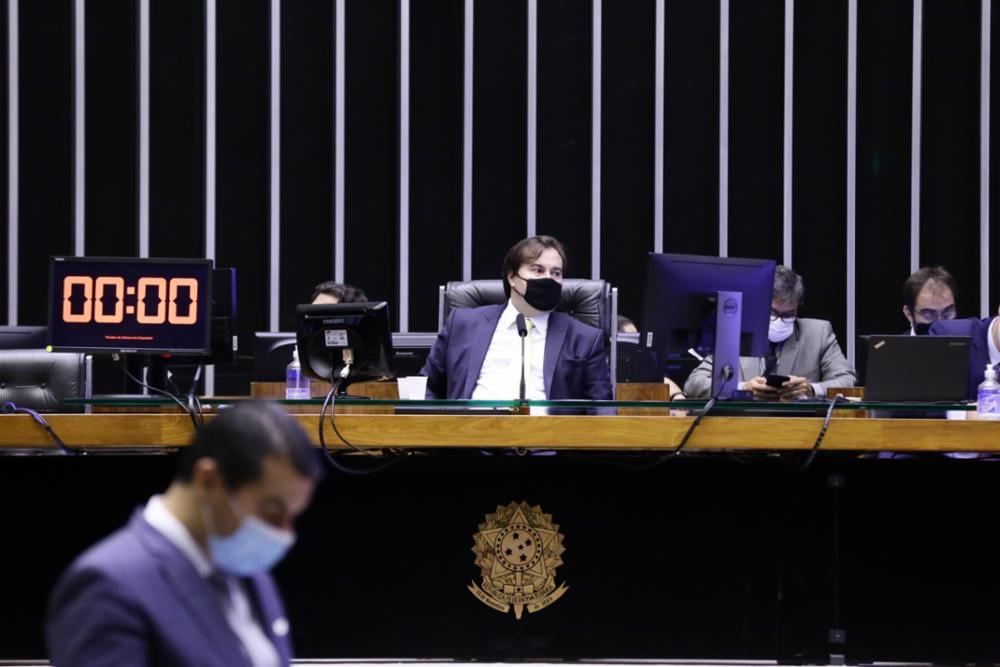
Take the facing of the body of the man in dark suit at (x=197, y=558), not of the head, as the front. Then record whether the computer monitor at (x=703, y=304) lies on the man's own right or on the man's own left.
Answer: on the man's own left

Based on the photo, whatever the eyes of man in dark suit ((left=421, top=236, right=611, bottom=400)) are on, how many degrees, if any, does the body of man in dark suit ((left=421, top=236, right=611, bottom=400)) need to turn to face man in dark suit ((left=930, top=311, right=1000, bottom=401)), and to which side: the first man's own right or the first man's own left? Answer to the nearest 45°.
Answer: approximately 90° to the first man's own left

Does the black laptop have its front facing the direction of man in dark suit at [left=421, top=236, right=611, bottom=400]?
no

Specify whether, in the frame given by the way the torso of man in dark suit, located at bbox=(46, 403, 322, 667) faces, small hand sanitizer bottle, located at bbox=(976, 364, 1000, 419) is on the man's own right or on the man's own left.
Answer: on the man's own left

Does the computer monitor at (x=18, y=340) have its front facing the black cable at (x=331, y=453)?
no

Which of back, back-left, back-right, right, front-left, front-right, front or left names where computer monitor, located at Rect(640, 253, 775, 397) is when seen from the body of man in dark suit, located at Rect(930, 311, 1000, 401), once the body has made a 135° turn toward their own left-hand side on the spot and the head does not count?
back

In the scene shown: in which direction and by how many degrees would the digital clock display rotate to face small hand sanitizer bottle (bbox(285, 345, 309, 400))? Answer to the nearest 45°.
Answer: approximately 90° to its left

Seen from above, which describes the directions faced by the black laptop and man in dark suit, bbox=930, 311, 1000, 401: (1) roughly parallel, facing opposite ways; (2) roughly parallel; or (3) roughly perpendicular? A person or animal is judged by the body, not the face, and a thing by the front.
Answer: roughly parallel, facing opposite ways

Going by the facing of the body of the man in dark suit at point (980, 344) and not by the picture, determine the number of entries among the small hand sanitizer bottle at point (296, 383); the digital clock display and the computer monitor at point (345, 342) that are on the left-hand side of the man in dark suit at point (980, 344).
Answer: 0

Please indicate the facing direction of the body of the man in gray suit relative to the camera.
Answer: toward the camera

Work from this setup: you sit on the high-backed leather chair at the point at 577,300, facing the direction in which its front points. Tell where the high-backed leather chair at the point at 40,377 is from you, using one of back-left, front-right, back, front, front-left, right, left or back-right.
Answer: right

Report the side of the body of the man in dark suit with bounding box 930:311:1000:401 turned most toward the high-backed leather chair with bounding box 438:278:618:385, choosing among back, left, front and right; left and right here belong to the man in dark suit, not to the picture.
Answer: right

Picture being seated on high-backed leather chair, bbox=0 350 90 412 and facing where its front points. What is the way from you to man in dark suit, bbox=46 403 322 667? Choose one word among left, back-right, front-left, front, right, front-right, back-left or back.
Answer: front

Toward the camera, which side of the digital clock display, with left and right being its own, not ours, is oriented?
front

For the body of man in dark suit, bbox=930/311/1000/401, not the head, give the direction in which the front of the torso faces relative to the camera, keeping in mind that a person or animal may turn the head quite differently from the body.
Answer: toward the camera

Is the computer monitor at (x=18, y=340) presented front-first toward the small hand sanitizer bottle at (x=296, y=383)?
no
